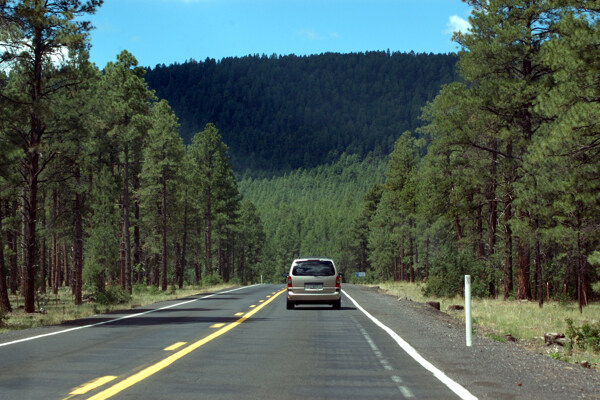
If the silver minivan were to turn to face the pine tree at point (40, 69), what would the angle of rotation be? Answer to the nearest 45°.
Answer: approximately 90° to its left

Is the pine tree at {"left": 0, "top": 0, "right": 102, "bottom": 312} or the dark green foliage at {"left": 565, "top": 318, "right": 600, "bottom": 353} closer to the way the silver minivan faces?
the pine tree

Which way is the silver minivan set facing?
away from the camera

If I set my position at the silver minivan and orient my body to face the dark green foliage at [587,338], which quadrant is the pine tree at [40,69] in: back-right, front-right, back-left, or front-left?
back-right

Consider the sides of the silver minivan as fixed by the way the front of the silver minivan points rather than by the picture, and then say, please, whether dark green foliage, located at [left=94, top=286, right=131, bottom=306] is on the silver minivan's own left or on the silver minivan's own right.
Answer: on the silver minivan's own left

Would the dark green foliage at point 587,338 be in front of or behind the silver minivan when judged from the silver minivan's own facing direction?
behind
